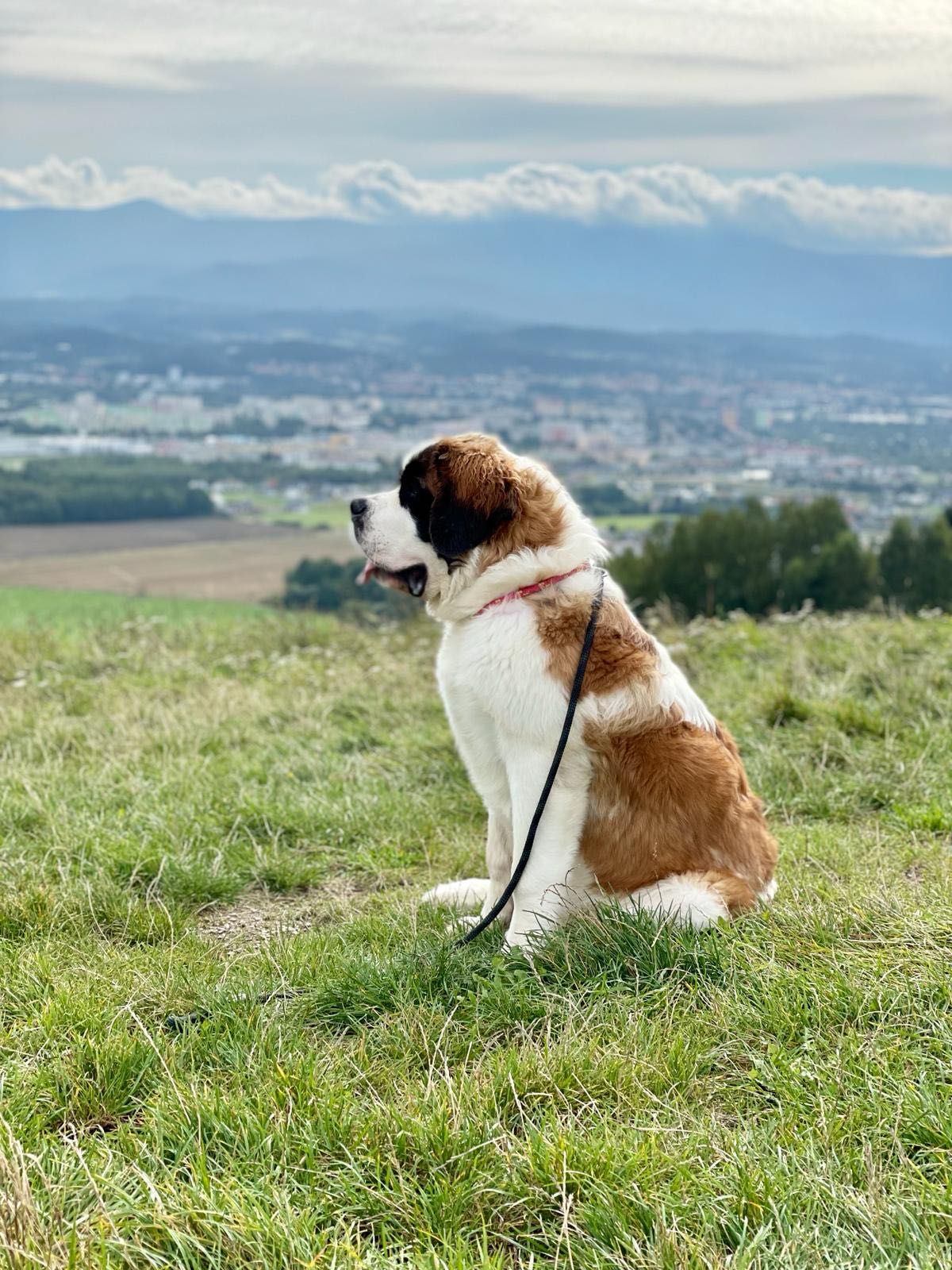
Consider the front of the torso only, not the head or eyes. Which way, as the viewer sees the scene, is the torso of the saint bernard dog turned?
to the viewer's left
